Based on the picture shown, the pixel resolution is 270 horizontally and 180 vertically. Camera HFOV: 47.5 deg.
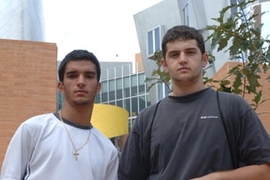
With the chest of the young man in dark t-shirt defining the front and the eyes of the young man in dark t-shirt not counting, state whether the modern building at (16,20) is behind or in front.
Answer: behind

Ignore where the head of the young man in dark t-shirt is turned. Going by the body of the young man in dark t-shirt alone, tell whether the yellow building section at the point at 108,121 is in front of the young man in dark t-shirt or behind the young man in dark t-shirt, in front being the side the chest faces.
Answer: behind

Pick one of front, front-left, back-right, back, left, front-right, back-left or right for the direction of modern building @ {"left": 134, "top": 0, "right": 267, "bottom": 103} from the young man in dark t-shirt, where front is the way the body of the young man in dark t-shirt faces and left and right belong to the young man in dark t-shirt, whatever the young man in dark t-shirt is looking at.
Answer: back

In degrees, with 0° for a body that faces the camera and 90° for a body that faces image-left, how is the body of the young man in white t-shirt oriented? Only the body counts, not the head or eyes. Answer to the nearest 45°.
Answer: approximately 0°

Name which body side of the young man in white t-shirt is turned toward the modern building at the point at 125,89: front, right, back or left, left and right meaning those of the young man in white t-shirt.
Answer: back

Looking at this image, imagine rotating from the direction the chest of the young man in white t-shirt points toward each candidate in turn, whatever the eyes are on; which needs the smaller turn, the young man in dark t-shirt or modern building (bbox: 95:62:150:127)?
the young man in dark t-shirt

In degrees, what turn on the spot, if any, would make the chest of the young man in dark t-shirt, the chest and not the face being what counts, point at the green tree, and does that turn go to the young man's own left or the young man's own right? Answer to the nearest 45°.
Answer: approximately 180°

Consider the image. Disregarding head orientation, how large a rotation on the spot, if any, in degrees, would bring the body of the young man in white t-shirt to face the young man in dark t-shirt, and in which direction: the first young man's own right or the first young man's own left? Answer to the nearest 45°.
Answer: approximately 45° to the first young man's own left
